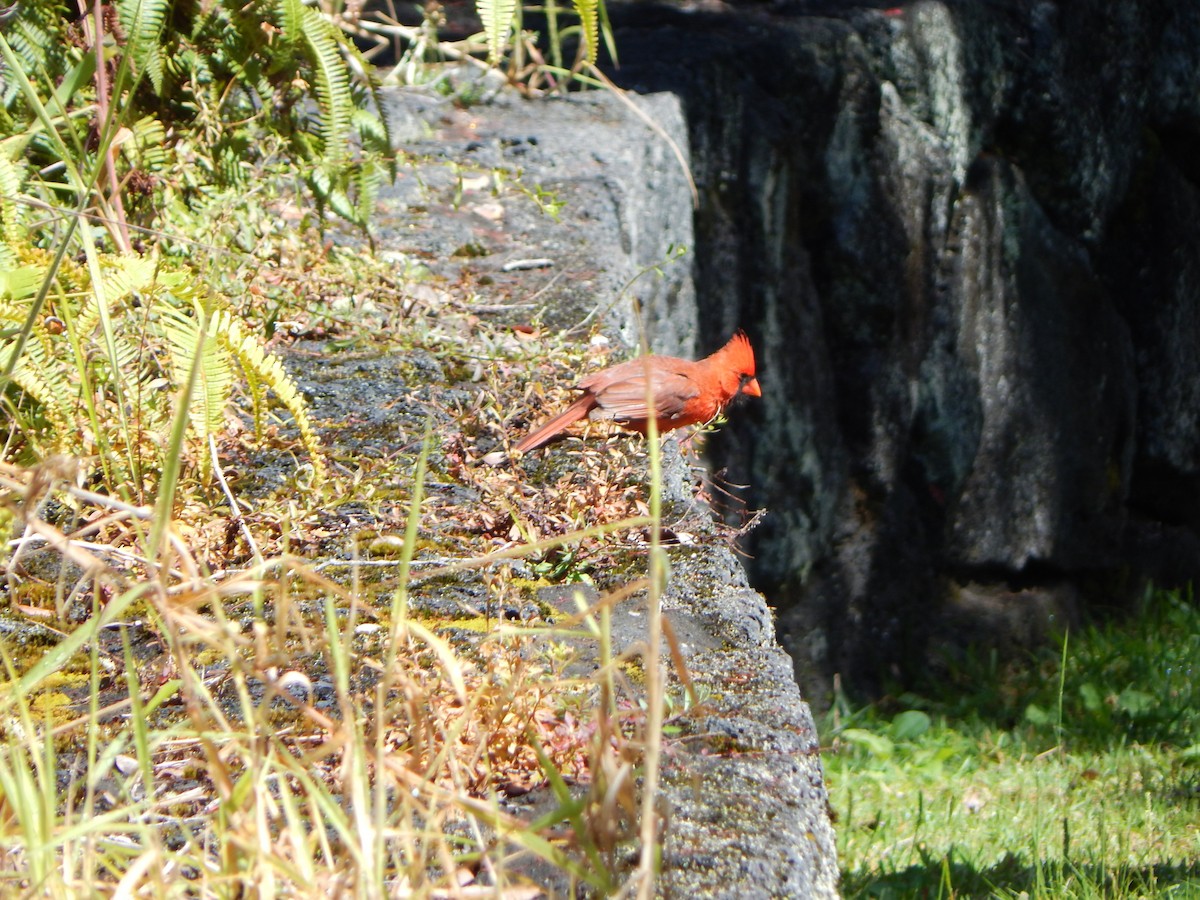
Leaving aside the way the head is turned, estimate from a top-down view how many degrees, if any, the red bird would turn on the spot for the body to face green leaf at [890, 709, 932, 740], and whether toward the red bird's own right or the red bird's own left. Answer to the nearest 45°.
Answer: approximately 45° to the red bird's own left

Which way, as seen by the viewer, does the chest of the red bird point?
to the viewer's right
